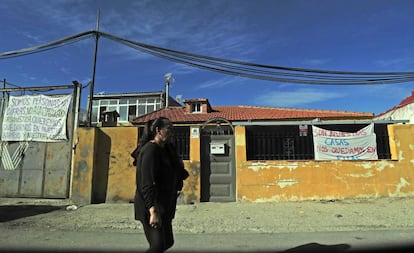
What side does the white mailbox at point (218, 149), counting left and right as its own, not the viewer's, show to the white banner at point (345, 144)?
left

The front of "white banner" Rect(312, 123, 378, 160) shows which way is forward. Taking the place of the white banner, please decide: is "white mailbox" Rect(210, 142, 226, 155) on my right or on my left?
on my right

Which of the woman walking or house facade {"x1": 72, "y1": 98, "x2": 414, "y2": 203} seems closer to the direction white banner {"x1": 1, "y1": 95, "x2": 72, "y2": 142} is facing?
the woman walking

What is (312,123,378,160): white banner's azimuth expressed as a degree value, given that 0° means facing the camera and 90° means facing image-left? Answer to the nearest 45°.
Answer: approximately 0°

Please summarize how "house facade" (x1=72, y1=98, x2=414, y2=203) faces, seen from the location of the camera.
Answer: facing the viewer

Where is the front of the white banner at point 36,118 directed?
toward the camera

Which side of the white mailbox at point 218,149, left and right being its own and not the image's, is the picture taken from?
front

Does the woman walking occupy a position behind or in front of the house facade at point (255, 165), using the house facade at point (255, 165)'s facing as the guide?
in front

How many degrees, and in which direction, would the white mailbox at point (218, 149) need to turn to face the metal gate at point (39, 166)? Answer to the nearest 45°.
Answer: approximately 90° to its right

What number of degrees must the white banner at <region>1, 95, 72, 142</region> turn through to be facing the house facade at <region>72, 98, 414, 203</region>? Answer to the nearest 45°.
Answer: approximately 45° to its left

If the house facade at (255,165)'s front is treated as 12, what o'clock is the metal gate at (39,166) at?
The metal gate is roughly at 3 o'clock from the house facade.

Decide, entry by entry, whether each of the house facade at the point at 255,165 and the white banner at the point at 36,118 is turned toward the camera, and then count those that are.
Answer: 2

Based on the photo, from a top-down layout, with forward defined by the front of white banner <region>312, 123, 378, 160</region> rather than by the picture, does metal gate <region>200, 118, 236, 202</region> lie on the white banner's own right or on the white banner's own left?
on the white banner's own right

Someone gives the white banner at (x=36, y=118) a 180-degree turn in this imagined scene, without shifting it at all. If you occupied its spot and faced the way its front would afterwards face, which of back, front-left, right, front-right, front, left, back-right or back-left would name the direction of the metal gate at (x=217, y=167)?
back-right

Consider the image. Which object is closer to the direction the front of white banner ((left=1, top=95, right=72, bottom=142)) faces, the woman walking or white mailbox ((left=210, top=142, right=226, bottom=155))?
the woman walking
